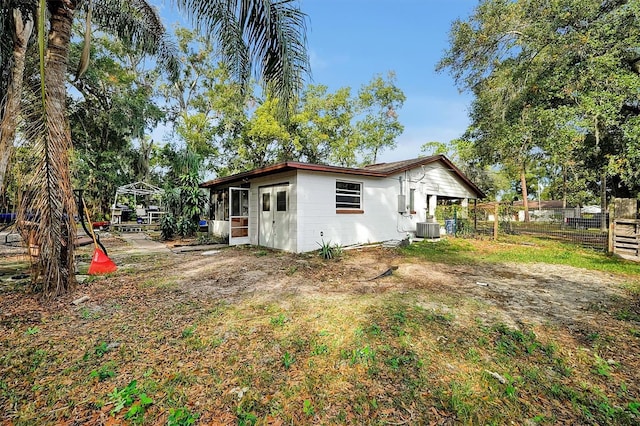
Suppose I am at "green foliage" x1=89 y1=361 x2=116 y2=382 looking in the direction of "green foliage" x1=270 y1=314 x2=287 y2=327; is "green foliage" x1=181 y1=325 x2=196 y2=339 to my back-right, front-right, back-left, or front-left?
front-left

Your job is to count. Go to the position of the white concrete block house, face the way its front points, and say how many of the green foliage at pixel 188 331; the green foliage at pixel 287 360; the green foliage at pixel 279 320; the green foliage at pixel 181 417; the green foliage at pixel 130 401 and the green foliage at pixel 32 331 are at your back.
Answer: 0

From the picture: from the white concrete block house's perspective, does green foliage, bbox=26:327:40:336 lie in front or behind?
in front

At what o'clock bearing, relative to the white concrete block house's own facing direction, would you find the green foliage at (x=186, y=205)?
The green foliage is roughly at 2 o'clock from the white concrete block house.

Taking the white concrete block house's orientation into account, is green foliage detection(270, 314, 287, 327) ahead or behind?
ahead

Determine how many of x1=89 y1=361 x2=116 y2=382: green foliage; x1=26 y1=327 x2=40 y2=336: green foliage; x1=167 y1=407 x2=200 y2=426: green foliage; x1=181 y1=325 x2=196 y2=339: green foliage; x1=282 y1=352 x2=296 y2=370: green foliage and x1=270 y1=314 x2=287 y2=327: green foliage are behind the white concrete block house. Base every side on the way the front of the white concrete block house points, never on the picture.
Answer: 0

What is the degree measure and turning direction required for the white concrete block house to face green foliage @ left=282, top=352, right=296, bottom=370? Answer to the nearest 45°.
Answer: approximately 45° to its left

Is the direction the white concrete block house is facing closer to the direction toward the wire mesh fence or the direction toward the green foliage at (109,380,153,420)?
the green foliage

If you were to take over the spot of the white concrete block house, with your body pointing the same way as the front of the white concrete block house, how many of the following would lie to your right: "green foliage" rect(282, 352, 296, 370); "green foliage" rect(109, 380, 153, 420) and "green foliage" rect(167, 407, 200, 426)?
0

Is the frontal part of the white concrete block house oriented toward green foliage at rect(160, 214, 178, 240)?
no

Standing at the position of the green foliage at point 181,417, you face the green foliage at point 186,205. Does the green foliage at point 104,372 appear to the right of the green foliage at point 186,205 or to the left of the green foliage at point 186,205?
left

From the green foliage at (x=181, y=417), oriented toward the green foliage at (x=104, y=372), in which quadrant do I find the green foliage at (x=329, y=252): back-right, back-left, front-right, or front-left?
front-right

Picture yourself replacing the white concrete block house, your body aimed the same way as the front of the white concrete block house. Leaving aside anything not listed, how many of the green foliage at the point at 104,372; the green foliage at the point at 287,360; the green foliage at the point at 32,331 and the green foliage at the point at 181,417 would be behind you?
0

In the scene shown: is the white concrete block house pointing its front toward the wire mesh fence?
no

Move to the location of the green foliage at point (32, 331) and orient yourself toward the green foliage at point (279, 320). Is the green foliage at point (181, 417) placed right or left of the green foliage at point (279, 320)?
right

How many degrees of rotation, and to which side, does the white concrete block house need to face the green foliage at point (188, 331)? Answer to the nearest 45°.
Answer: approximately 45° to its left
